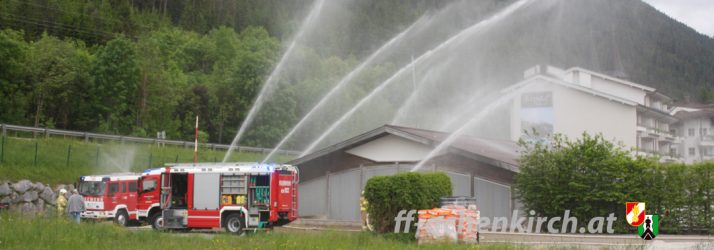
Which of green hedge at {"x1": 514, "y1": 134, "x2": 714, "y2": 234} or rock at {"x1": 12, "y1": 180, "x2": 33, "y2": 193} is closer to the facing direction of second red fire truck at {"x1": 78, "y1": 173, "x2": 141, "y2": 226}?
the rock

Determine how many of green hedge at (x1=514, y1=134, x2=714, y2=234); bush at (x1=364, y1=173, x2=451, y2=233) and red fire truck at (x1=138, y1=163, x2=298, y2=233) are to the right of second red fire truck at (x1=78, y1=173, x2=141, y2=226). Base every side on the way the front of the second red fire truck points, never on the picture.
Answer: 0

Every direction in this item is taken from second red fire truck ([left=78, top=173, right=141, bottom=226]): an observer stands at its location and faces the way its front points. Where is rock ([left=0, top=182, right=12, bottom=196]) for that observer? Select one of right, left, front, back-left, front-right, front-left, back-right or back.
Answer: front-right

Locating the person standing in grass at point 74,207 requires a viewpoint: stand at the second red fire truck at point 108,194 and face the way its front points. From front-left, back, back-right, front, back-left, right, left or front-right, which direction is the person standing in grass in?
front-left

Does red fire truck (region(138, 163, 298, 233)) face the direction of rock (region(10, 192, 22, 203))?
yes

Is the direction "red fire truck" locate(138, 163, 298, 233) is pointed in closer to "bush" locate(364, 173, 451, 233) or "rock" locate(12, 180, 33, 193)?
the rock

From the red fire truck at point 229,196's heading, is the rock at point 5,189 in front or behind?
in front

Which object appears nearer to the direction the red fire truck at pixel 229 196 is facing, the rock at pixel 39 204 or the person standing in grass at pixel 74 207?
the rock

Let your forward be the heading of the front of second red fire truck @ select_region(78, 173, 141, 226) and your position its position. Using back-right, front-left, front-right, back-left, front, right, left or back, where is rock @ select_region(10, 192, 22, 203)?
front-right

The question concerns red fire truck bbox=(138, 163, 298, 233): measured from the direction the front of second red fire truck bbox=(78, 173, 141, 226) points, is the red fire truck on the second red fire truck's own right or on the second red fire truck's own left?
on the second red fire truck's own left

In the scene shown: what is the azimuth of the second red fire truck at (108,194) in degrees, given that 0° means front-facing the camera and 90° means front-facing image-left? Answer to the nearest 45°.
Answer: approximately 45°

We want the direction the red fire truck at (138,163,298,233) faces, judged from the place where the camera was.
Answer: facing away from the viewer and to the left of the viewer

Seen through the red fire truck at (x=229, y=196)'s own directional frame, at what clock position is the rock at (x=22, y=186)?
The rock is roughly at 12 o'clock from the red fire truck.

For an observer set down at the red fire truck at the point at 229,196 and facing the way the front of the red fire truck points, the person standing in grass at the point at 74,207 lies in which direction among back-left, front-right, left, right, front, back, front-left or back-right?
front-left

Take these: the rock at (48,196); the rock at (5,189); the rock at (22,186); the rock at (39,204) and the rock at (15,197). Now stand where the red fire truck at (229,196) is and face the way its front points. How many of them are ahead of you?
5

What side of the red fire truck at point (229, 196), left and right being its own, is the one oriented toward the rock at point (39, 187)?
front

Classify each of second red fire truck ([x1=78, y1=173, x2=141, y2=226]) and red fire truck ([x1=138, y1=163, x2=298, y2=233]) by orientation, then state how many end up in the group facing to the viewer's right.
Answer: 0

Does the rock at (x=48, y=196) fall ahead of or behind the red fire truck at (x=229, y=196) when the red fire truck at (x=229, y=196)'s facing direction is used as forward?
ahead
